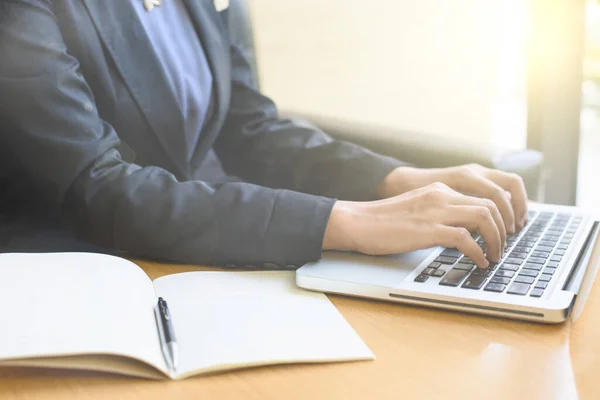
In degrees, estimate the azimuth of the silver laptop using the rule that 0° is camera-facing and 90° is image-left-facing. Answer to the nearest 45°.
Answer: approximately 90°
